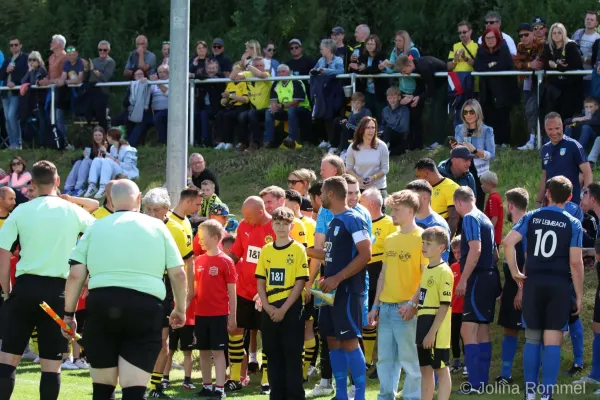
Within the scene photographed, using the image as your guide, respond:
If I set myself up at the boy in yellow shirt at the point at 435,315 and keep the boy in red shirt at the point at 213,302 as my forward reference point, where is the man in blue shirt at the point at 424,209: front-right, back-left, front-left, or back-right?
front-right

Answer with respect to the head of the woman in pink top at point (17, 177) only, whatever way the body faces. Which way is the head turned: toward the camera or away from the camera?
toward the camera

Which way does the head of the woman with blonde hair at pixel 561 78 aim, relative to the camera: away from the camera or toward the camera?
toward the camera

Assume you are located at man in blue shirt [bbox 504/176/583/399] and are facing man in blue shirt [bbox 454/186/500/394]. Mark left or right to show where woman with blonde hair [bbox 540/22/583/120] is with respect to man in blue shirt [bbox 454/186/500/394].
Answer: right

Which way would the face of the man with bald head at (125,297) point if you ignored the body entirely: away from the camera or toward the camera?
away from the camera

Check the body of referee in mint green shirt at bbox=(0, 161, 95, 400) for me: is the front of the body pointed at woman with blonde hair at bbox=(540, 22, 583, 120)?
no

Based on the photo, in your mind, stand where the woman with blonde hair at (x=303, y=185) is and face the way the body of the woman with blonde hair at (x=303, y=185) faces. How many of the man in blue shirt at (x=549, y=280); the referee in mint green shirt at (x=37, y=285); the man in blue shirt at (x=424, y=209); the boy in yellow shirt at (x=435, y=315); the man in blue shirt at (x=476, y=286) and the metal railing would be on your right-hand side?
1

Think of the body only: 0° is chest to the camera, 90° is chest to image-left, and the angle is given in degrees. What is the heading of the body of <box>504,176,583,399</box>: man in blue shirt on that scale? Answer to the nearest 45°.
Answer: approximately 180°

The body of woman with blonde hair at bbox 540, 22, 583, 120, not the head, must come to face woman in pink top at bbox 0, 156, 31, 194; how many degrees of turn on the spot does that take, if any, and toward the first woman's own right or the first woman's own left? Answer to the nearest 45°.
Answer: approximately 90° to the first woman's own right

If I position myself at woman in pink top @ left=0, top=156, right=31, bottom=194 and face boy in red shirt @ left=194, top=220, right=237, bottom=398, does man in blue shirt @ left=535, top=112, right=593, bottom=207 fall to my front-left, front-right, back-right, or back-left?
front-left

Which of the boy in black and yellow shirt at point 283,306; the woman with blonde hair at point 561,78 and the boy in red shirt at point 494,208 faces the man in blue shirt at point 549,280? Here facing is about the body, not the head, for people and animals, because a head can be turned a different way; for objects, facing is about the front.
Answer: the woman with blonde hair

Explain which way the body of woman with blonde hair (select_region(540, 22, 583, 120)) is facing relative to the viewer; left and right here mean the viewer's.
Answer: facing the viewer

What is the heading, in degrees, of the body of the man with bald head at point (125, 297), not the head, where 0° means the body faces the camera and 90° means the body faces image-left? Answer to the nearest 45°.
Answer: approximately 180°

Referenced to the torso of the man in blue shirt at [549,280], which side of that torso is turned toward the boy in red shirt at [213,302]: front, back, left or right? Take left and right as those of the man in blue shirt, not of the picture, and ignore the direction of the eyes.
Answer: left

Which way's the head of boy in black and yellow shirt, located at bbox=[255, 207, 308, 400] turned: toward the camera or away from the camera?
toward the camera

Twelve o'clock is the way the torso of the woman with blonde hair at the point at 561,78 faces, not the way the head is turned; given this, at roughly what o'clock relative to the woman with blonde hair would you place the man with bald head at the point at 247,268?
The man with bald head is roughly at 1 o'clock from the woman with blonde hair.
